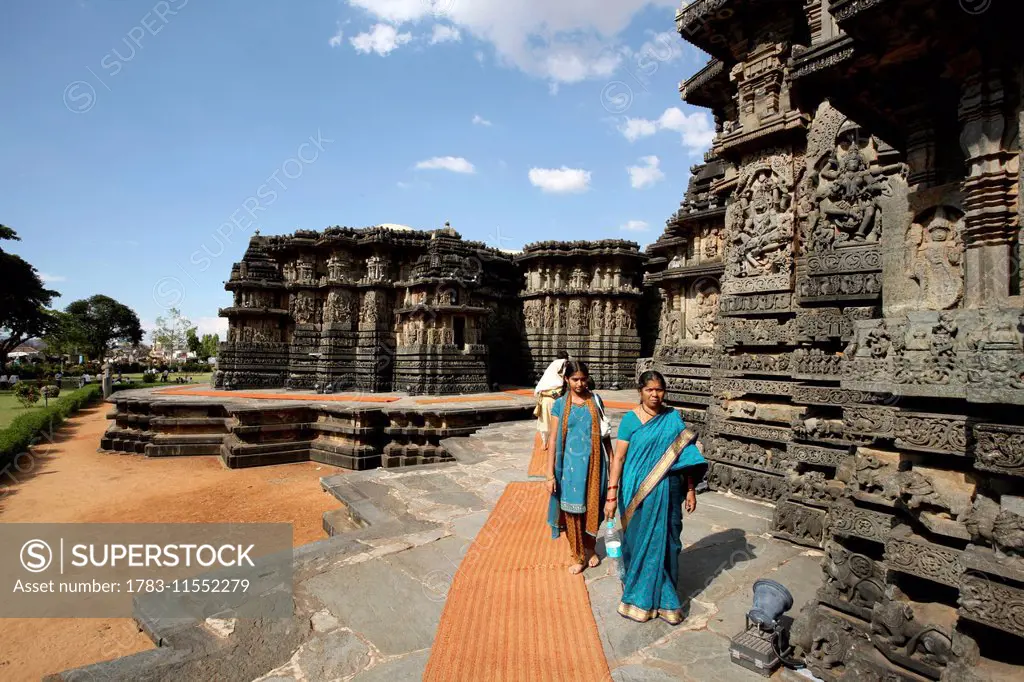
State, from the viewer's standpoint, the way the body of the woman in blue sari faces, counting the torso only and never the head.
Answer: toward the camera

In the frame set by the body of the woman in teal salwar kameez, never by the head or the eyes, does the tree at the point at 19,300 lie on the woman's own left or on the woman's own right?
on the woman's own right

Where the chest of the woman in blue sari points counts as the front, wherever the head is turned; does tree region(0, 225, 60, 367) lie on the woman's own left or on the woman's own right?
on the woman's own right

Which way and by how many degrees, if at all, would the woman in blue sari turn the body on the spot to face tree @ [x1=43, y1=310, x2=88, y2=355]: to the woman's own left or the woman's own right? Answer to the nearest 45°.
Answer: approximately 135° to the woman's own right

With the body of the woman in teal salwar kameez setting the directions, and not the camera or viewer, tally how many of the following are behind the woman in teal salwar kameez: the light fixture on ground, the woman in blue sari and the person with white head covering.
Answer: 1

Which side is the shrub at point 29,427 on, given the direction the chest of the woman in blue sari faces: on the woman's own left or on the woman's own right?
on the woman's own right

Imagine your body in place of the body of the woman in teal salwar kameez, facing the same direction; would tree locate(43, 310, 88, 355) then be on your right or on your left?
on your right

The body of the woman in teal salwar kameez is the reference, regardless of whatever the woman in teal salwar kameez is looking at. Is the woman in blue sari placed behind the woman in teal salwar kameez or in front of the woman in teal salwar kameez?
in front

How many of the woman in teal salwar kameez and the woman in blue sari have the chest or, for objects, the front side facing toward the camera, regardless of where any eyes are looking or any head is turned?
2

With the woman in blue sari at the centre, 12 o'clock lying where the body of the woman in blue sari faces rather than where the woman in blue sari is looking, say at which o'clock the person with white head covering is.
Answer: The person with white head covering is roughly at 5 o'clock from the woman in blue sari.

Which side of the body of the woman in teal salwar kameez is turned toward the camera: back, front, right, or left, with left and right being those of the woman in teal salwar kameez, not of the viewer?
front

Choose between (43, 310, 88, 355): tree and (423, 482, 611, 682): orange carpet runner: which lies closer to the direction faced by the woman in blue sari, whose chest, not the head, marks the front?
the orange carpet runner
